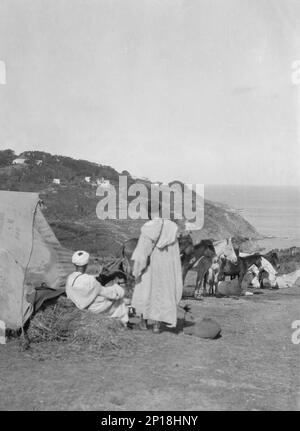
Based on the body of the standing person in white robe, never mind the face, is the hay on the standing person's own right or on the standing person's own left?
on the standing person's own left

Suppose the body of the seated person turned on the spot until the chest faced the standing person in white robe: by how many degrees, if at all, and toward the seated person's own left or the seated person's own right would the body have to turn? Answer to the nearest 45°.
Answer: approximately 45° to the seated person's own right

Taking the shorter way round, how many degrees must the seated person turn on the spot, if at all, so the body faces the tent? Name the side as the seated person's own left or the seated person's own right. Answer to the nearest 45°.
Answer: approximately 90° to the seated person's own left

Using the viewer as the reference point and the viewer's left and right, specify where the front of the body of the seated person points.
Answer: facing away from the viewer and to the right of the viewer

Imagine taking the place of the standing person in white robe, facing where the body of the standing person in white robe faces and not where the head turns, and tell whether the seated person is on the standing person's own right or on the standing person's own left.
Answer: on the standing person's own left

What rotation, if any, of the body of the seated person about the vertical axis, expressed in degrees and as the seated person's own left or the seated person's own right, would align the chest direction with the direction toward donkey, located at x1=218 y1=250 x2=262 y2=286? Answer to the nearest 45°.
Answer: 0° — they already face it

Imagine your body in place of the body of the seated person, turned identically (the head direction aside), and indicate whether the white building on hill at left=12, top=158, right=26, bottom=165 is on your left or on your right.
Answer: on your left

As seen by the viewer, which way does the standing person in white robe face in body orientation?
away from the camera
